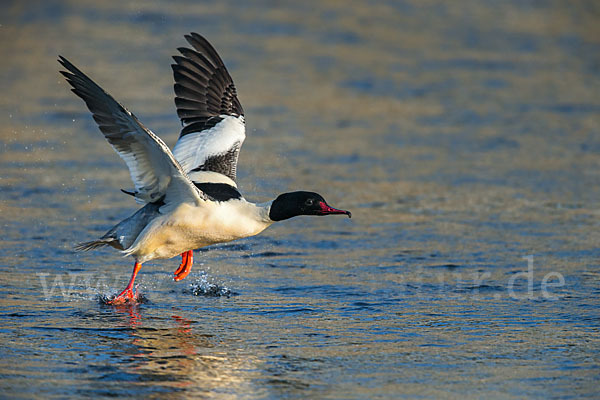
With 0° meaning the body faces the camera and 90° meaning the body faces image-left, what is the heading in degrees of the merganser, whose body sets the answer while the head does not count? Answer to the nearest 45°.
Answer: approximately 270°
